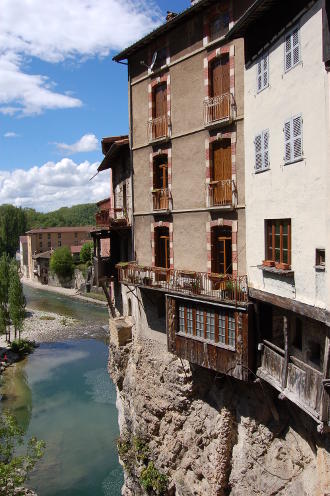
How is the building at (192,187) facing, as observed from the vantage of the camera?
facing the viewer and to the left of the viewer

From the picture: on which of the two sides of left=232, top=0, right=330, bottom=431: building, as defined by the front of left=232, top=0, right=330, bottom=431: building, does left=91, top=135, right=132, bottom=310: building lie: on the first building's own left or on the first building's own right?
on the first building's own right

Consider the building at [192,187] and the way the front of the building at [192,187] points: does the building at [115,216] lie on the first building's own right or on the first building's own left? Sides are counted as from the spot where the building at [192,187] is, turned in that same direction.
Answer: on the first building's own right

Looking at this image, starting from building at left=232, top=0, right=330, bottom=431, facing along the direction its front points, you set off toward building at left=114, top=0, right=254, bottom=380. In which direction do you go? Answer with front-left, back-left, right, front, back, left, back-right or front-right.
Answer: right

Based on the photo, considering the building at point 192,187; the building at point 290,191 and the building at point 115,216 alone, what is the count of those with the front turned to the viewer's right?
0

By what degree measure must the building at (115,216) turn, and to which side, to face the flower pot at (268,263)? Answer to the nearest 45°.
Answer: approximately 45° to its left

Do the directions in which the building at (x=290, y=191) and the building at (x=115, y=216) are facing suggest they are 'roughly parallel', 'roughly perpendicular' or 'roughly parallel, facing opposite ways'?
roughly parallel

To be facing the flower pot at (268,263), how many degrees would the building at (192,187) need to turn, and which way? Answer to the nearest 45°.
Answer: approximately 90° to its left

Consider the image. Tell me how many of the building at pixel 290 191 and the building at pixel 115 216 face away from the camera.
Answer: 0
